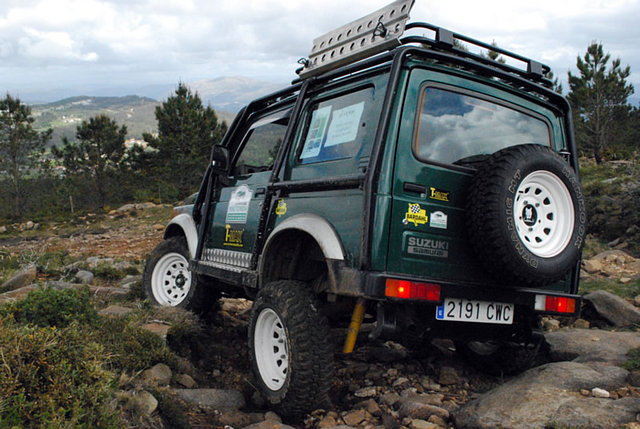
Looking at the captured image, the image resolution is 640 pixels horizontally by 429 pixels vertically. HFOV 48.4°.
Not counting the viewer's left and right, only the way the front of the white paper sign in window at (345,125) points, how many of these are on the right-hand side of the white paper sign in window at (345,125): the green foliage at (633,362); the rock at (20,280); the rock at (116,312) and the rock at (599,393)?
2

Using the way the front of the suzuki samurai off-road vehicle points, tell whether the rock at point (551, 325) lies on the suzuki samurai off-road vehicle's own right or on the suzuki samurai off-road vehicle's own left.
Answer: on the suzuki samurai off-road vehicle's own right

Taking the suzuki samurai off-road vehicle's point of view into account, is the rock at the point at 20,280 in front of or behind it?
in front

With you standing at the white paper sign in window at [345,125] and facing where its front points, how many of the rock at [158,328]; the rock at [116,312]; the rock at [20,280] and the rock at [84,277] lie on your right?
4

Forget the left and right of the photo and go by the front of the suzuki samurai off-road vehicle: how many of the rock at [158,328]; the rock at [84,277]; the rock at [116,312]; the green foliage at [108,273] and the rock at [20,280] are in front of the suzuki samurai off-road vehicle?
5

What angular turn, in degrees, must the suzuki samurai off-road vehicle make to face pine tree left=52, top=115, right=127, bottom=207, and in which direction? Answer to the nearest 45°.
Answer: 0° — it already faces it

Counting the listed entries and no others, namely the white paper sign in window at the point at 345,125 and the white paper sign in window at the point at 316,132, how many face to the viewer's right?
0

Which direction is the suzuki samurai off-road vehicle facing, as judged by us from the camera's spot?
facing away from the viewer and to the left of the viewer
